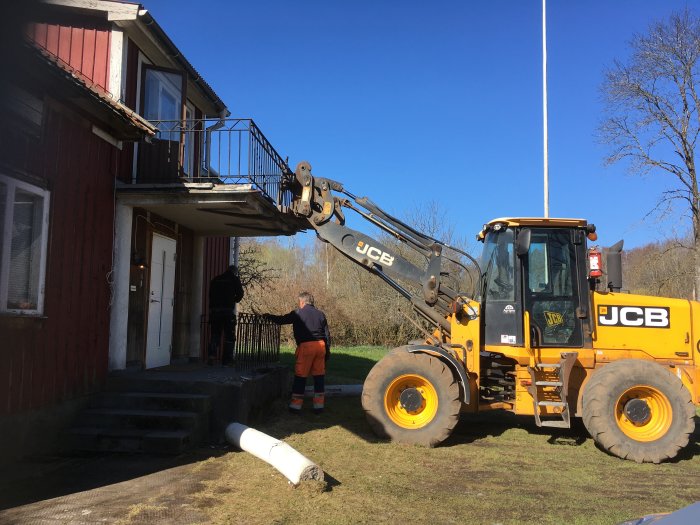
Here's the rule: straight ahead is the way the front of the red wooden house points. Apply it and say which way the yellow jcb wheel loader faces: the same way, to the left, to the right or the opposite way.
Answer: the opposite way

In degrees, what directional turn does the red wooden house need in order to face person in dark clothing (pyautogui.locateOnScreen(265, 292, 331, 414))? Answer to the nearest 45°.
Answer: approximately 45° to its left

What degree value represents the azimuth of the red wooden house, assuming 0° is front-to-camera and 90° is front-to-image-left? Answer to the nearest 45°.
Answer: approximately 315°

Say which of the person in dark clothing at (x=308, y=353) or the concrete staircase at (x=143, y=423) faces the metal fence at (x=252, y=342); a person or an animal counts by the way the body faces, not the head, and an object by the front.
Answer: the person in dark clothing

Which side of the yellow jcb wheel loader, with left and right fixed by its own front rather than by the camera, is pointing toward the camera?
left

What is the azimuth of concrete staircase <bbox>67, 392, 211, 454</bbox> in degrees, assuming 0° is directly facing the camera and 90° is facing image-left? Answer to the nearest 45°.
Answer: approximately 0°

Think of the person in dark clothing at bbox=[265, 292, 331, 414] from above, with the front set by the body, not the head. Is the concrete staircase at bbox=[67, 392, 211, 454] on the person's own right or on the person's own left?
on the person's own left

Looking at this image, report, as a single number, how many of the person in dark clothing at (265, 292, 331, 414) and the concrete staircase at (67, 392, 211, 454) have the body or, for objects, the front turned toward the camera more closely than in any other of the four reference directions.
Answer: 1

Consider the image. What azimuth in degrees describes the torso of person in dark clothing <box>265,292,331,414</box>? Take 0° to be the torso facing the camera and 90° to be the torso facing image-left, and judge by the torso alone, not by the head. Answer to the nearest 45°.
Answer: approximately 135°

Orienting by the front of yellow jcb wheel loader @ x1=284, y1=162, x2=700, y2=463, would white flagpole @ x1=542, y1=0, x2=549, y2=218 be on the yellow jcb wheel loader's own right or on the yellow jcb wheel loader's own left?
on the yellow jcb wheel loader's own right
